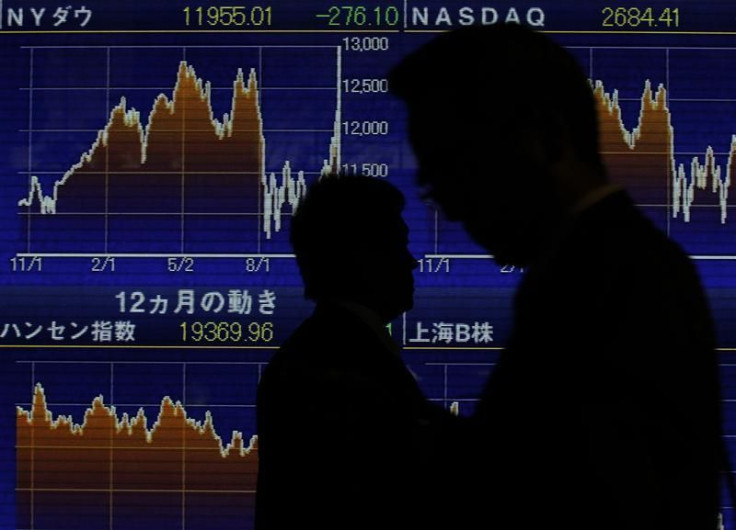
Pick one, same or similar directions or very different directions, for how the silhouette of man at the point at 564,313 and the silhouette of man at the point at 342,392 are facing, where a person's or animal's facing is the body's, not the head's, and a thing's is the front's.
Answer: very different directions

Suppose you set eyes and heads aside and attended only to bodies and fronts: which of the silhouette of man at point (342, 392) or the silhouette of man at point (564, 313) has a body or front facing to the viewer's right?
the silhouette of man at point (342, 392)

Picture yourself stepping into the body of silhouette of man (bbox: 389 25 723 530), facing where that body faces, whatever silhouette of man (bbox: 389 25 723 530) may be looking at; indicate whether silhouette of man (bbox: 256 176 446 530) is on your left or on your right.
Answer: on your right

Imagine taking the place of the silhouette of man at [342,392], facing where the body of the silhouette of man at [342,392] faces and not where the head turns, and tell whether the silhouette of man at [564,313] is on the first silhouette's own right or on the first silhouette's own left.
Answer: on the first silhouette's own right

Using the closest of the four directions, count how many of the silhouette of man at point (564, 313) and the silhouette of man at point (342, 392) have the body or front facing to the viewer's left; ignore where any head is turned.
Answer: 1

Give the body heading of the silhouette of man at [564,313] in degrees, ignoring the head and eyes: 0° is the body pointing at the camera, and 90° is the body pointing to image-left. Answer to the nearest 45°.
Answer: approximately 90°

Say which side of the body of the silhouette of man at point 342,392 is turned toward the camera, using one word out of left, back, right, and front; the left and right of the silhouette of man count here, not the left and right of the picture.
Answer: right
